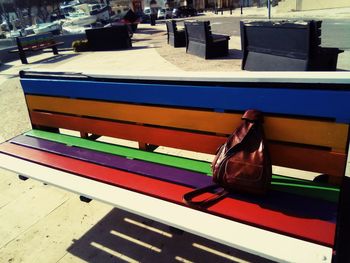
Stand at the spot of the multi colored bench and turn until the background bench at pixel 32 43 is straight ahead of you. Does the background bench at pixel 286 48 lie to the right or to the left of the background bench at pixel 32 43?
right

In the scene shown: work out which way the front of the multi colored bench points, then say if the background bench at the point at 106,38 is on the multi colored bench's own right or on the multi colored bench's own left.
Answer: on the multi colored bench's own right

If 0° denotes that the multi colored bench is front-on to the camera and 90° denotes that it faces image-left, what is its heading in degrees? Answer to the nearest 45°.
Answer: approximately 45°

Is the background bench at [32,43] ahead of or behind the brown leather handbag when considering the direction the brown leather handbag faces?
behind

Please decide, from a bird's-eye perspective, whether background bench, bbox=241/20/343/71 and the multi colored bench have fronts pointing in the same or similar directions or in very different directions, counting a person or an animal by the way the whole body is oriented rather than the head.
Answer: very different directions

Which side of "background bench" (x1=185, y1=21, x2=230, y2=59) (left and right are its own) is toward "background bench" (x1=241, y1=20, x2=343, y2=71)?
right

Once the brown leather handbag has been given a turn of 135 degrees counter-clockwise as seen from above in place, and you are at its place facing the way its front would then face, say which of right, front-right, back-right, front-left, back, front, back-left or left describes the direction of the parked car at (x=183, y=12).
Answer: front-left

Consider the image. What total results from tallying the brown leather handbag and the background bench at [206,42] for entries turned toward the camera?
1

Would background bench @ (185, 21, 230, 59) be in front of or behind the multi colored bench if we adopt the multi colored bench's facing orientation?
behind

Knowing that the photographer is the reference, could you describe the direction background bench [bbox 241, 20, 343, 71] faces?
facing away from the viewer and to the right of the viewer

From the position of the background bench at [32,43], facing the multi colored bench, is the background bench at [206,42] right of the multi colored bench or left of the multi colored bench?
left

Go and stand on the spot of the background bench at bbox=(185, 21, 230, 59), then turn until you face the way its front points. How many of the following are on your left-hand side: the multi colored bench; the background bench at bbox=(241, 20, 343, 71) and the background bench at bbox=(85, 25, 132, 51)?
1
